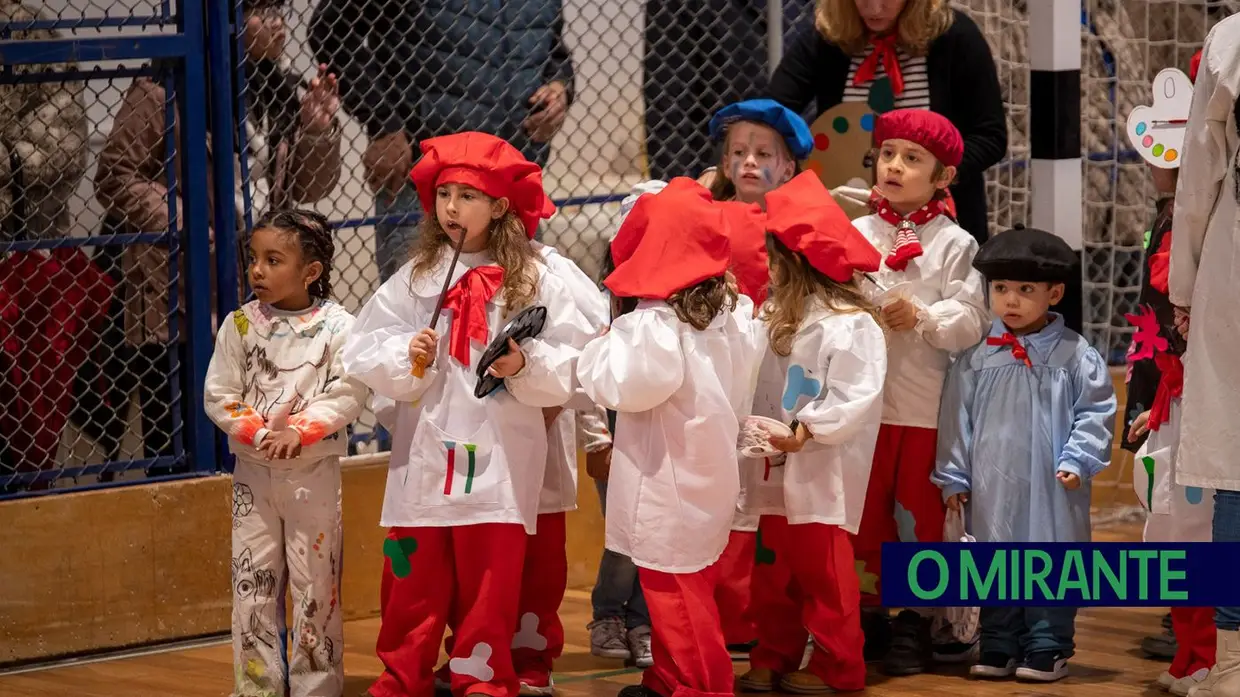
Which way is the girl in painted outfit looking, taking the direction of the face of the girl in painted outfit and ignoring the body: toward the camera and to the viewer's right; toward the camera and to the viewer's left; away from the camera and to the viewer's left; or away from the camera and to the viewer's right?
toward the camera and to the viewer's left

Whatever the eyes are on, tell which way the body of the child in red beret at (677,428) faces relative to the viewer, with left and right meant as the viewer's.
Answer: facing away from the viewer and to the left of the viewer

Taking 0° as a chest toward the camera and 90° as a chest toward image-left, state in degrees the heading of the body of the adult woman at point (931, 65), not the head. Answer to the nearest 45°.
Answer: approximately 0°

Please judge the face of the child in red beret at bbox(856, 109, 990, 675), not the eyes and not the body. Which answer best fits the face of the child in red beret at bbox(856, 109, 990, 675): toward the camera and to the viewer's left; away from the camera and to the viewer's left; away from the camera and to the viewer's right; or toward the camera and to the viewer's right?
toward the camera and to the viewer's left

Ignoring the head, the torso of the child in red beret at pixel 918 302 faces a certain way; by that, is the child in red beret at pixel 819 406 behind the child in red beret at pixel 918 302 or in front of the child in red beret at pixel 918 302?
in front
